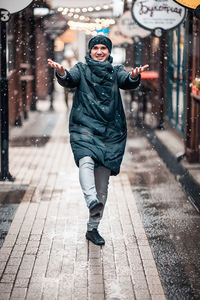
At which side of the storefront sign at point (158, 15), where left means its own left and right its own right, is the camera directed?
front

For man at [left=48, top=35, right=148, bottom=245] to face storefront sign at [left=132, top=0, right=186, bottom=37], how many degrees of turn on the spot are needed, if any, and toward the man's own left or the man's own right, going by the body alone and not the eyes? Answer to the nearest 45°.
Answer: approximately 180°

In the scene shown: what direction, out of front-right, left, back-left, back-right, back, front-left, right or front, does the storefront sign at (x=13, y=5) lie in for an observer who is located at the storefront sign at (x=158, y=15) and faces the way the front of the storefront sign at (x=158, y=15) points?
front-right

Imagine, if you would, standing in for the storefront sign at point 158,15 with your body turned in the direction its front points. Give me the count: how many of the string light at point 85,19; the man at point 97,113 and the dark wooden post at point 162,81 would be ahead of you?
1

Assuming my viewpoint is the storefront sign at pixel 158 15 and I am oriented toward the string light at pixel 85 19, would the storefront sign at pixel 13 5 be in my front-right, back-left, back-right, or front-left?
back-left

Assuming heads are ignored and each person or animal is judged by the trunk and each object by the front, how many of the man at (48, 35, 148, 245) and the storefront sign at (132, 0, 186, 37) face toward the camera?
2

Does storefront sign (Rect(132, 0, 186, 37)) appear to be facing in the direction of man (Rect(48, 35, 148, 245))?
yes

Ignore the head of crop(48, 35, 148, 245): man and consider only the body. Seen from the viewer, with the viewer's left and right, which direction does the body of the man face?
facing the viewer

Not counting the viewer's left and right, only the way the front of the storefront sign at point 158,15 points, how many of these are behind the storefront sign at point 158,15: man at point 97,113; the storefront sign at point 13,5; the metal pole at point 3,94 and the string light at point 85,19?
1

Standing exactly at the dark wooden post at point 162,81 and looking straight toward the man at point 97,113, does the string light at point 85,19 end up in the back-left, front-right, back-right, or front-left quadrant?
back-right
